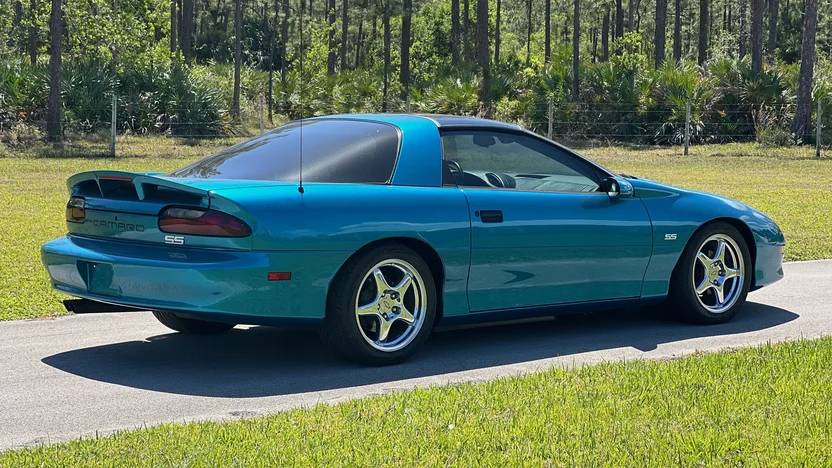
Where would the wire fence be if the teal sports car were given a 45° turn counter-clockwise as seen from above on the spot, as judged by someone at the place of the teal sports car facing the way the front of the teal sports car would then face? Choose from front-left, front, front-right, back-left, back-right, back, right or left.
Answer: front

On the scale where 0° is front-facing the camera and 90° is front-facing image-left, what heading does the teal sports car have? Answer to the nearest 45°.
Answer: approximately 225°
